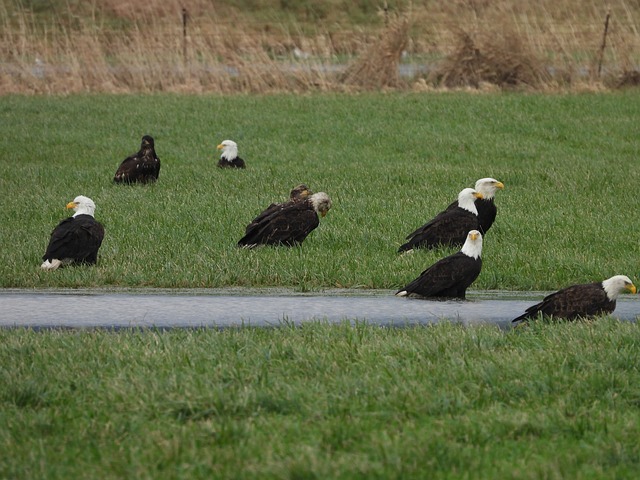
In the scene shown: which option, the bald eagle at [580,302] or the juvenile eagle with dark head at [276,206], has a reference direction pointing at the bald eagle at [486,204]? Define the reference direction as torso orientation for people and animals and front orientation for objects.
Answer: the juvenile eagle with dark head

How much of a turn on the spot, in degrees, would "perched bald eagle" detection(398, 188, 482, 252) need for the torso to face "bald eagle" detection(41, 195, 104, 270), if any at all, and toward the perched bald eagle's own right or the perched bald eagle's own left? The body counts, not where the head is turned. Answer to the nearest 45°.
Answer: approximately 180°

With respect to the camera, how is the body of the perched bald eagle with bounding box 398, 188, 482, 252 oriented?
to the viewer's right

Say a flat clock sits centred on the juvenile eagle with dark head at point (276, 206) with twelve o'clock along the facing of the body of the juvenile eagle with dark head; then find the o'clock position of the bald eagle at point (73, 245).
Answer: The bald eagle is roughly at 5 o'clock from the juvenile eagle with dark head.

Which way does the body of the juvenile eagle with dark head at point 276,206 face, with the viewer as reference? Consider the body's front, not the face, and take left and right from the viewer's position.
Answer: facing to the right of the viewer

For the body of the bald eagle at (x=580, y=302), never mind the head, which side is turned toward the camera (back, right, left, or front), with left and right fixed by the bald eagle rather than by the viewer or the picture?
right

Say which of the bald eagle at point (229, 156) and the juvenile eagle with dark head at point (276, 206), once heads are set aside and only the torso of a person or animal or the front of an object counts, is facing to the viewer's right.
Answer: the juvenile eagle with dark head

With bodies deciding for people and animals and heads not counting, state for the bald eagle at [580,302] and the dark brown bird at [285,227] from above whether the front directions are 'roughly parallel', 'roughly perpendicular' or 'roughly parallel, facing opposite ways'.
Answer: roughly parallel

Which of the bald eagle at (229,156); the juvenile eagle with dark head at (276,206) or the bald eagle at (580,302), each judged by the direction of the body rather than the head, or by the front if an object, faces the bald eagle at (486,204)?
the juvenile eagle with dark head

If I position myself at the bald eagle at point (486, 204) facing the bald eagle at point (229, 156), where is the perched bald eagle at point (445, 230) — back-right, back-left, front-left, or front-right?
back-left

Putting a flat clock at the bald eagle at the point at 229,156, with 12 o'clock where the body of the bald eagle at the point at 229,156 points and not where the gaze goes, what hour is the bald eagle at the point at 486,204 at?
the bald eagle at the point at 486,204 is roughly at 8 o'clock from the bald eagle at the point at 229,156.

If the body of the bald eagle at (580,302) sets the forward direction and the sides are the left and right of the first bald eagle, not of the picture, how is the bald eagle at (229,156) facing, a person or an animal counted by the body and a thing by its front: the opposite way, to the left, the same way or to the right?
the opposite way

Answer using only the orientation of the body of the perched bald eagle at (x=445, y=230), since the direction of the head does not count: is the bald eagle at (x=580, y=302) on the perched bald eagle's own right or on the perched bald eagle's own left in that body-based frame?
on the perched bald eagle's own right

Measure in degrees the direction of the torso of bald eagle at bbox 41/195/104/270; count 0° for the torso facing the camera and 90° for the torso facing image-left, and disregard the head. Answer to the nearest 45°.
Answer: approximately 225°

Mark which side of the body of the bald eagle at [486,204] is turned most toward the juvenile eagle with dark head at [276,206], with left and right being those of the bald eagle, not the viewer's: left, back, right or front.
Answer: back

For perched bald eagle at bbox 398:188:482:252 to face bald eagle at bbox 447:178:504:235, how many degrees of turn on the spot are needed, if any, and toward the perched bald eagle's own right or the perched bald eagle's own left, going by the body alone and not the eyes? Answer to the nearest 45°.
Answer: approximately 45° to the perched bald eagle's own left
